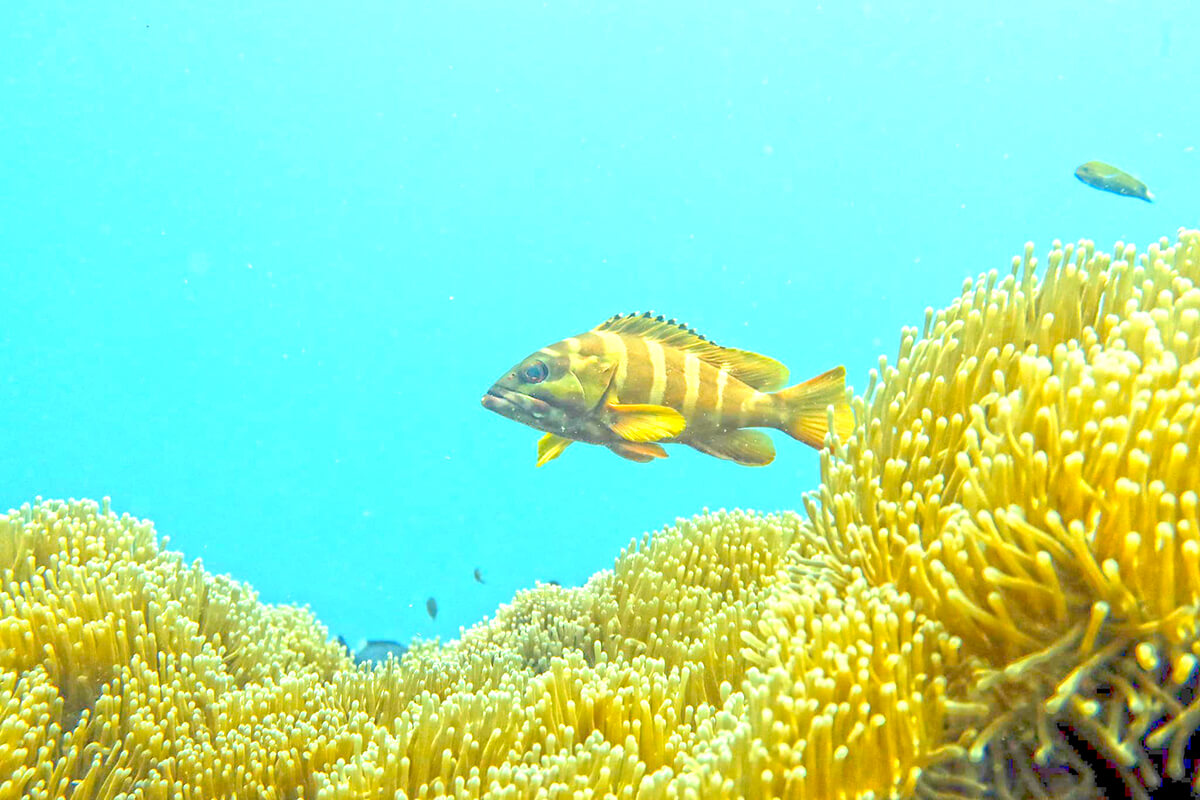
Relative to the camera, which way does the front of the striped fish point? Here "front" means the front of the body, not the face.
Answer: to the viewer's left

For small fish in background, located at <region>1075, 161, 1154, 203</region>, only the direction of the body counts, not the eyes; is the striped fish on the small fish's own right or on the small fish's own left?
on the small fish's own left

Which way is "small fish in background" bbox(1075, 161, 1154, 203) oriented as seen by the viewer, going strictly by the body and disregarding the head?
to the viewer's left

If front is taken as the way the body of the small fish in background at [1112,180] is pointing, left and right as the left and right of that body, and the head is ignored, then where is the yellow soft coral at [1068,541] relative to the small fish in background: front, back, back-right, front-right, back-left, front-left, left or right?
left

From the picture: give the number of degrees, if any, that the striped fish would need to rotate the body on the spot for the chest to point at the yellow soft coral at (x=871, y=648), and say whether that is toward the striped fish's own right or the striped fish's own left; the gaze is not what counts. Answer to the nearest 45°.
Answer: approximately 90° to the striped fish's own left

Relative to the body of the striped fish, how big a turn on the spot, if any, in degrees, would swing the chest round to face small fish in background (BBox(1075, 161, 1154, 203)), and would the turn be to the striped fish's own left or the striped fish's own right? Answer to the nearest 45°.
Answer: approximately 135° to the striped fish's own right

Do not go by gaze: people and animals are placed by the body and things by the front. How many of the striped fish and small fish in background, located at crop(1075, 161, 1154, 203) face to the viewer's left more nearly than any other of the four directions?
2

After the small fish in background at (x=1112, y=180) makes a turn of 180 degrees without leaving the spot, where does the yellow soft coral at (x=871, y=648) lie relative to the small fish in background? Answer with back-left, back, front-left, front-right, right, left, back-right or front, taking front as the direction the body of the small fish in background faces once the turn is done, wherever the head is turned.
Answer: right

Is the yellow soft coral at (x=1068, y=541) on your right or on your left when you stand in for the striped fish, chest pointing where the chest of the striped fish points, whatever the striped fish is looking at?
on your left
